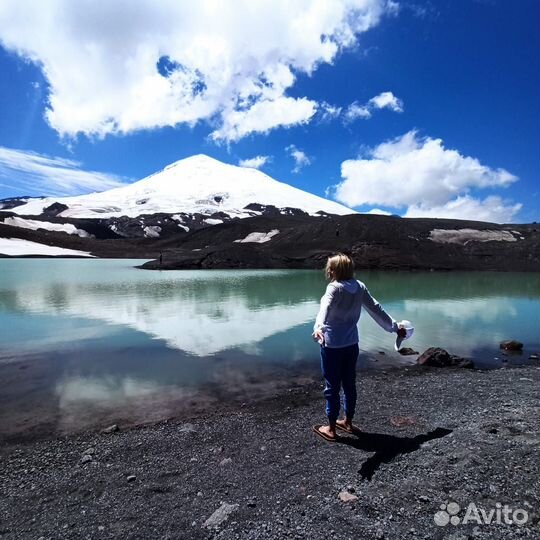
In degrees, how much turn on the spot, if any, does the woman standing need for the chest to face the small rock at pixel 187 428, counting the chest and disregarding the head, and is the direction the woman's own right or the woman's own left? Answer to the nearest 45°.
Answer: approximately 45° to the woman's own left

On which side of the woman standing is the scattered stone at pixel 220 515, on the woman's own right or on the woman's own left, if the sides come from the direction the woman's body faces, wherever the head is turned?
on the woman's own left

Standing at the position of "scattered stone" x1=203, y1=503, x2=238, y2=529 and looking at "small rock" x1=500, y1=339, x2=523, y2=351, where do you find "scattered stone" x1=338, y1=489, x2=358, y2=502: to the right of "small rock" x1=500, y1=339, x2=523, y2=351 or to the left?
right

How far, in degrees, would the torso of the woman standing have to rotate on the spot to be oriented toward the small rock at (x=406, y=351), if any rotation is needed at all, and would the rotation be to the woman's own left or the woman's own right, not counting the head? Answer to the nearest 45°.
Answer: approximately 45° to the woman's own right

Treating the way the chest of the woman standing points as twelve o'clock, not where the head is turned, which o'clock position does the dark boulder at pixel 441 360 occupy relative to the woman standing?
The dark boulder is roughly at 2 o'clock from the woman standing.

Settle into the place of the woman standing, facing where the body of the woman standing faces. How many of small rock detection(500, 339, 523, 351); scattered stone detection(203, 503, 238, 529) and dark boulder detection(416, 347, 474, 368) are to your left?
1

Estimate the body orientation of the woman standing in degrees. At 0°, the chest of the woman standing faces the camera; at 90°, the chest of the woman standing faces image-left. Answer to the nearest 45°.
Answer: approximately 135°

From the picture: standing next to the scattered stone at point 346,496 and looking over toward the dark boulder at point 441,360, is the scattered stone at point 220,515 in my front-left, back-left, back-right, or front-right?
back-left

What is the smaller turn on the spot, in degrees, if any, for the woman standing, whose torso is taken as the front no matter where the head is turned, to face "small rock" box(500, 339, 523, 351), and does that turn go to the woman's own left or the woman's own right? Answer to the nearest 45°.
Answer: approximately 90° to the woman's own right
